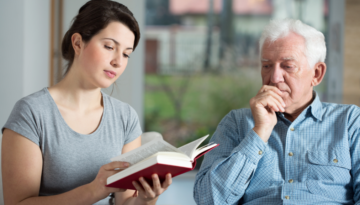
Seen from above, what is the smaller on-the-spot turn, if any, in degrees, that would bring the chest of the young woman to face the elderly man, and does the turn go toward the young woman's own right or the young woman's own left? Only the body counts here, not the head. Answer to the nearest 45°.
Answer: approximately 45° to the young woman's own left

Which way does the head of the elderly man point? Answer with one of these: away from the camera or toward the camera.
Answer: toward the camera

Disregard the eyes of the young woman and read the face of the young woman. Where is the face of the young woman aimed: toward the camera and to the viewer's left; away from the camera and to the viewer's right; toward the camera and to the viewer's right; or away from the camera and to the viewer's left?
toward the camera and to the viewer's right

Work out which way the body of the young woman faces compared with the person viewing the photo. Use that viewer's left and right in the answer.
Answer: facing the viewer and to the right of the viewer
